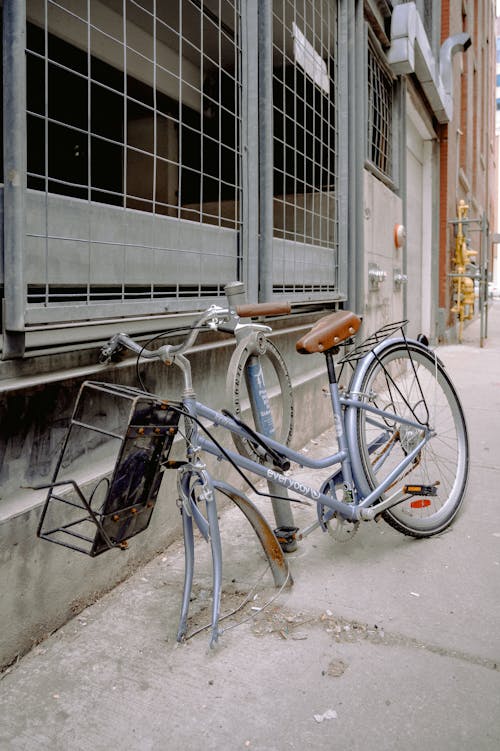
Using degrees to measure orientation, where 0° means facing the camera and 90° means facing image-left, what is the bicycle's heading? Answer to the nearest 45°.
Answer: approximately 45°
